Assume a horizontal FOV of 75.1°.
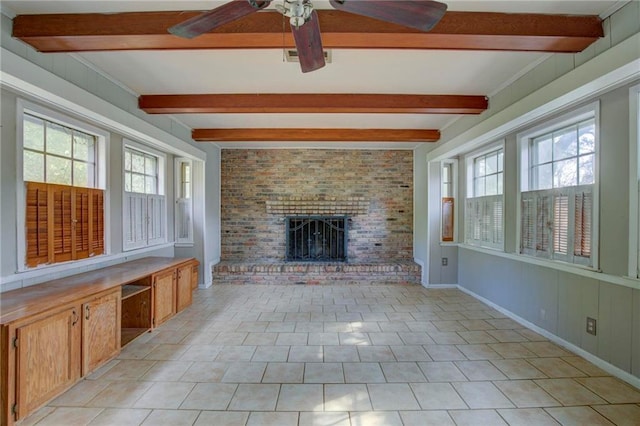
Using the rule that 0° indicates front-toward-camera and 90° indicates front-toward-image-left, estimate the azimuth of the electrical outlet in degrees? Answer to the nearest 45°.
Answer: approximately 45°

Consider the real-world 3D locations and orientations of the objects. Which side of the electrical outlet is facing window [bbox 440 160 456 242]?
right

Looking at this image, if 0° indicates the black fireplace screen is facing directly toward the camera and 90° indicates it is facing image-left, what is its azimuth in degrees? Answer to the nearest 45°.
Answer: approximately 0°

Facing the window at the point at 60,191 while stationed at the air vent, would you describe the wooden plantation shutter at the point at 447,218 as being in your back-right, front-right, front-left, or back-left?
back-right

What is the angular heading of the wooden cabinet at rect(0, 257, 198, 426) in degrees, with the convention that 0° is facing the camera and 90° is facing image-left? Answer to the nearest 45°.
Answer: approximately 315°

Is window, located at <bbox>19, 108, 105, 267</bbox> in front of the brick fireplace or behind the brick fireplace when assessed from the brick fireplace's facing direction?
in front

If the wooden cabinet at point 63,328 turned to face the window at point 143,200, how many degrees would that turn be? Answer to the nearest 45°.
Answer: approximately 135° to its left

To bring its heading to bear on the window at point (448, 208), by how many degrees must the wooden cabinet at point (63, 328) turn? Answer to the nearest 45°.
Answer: approximately 45° to its left

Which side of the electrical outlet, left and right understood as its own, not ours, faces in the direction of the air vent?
front

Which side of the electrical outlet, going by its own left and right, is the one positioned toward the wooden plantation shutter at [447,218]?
right
